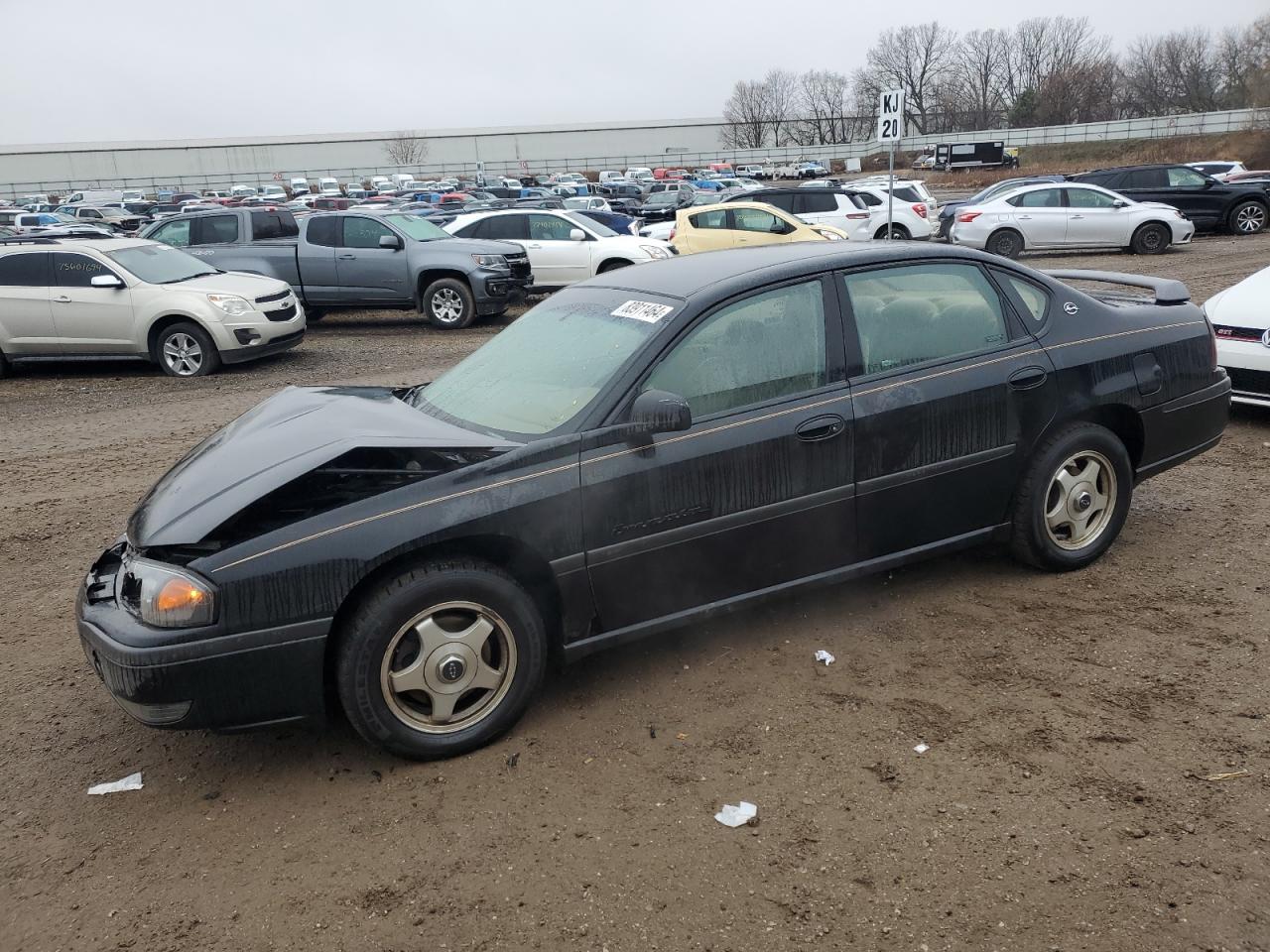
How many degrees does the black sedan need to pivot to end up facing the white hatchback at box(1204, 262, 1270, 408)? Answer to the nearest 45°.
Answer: approximately 180°

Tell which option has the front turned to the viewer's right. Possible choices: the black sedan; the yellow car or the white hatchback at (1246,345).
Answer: the yellow car

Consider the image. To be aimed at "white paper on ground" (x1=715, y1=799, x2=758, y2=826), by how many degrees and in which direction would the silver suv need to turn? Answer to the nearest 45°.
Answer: approximately 45° to its right

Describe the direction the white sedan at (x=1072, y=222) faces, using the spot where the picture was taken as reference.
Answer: facing to the right of the viewer

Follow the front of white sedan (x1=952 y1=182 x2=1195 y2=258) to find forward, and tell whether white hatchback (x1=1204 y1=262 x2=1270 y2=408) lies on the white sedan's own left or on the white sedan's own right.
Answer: on the white sedan's own right

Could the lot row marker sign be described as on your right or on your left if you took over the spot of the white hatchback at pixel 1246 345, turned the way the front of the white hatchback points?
on your right

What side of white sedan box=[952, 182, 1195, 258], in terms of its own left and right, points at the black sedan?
right

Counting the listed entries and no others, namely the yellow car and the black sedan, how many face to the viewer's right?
1

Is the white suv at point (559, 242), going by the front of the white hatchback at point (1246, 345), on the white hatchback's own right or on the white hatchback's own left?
on the white hatchback's own right

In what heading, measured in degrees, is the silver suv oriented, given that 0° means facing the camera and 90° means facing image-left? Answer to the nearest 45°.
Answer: approximately 315°

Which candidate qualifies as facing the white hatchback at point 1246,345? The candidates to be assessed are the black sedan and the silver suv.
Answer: the silver suv

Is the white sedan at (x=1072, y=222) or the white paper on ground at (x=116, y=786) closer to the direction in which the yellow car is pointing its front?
the white sedan

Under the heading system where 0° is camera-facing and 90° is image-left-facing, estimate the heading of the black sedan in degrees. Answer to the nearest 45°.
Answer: approximately 45°

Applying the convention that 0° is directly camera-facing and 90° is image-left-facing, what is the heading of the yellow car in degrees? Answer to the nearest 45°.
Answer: approximately 270°
